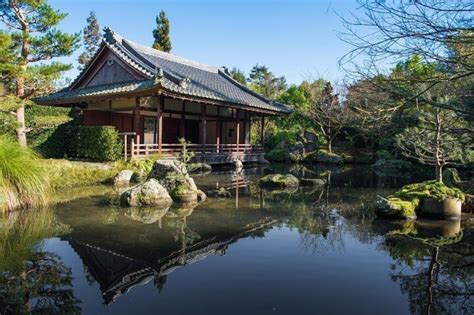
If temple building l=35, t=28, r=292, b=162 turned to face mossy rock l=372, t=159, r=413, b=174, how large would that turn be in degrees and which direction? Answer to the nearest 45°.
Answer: approximately 45° to its left

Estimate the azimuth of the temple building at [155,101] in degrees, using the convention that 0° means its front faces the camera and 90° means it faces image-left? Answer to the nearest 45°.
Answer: approximately 315°

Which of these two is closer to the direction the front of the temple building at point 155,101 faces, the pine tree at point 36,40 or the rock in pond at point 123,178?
the rock in pond

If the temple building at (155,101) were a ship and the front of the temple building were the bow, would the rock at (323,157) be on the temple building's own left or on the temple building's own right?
on the temple building's own left

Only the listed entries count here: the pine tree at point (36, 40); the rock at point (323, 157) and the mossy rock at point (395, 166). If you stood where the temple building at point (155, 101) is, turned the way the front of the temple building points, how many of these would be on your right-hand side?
1

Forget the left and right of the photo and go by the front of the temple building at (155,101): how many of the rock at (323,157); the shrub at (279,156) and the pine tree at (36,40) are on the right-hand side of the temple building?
1

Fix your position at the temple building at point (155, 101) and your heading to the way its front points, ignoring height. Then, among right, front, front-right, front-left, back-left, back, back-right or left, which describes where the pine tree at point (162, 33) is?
back-left

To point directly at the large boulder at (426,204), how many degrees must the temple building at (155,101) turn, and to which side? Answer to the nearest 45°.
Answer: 0° — it already faces it

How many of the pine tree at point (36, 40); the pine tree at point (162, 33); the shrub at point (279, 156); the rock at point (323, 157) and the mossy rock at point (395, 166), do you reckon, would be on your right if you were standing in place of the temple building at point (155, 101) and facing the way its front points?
1

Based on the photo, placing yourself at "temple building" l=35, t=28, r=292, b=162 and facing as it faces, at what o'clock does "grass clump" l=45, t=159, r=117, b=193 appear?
The grass clump is roughly at 2 o'clock from the temple building.

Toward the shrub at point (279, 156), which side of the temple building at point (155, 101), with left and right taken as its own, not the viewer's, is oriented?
left

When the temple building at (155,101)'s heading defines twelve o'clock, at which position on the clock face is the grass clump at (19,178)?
The grass clump is roughly at 2 o'clock from the temple building.

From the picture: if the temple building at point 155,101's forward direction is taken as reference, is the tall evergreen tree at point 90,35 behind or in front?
behind

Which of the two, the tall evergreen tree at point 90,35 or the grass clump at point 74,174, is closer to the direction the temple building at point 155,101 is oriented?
the grass clump

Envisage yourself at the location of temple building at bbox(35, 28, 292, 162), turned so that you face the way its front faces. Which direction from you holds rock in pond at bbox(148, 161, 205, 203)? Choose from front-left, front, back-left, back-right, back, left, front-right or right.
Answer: front-right
